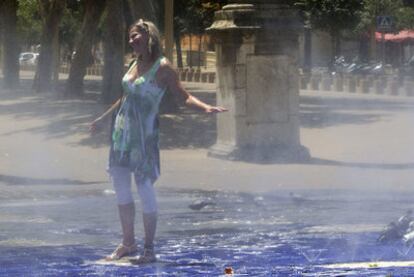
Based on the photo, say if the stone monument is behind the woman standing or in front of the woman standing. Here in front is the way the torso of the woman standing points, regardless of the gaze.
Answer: behind

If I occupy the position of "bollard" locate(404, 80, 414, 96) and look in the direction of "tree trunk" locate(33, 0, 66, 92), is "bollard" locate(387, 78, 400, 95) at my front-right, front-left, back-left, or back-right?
front-right

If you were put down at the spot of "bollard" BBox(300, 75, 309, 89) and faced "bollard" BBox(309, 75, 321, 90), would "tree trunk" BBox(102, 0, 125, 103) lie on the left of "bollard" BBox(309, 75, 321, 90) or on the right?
right

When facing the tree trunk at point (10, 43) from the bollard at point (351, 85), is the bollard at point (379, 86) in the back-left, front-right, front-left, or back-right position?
back-left

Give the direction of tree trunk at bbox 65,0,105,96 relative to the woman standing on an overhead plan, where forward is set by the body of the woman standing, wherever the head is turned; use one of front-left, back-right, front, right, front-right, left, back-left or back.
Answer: back-right

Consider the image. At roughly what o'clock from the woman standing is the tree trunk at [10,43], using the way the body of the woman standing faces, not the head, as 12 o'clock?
The tree trunk is roughly at 4 o'clock from the woman standing.

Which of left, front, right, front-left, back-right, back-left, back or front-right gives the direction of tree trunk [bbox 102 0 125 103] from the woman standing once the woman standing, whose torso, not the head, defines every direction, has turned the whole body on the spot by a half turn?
front-left

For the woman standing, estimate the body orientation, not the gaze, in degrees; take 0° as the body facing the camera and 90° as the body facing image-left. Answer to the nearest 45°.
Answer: approximately 45°

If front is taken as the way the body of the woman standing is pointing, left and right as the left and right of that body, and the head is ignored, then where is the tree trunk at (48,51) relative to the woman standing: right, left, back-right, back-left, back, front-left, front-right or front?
back-right
